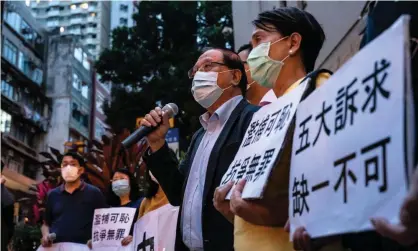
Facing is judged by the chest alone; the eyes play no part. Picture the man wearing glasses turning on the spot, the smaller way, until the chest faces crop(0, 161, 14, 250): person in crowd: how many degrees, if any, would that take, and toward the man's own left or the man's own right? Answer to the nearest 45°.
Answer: approximately 90° to the man's own right

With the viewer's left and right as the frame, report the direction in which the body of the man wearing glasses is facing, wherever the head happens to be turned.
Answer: facing the viewer and to the left of the viewer

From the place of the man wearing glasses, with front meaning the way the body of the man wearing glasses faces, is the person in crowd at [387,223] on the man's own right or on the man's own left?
on the man's own left

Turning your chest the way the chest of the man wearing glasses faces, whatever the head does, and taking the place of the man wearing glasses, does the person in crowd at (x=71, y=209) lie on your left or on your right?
on your right

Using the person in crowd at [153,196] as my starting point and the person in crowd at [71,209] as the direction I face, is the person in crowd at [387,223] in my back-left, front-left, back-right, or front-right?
back-left

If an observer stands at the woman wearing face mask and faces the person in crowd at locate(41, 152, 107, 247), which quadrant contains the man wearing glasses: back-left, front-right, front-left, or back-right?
front-left

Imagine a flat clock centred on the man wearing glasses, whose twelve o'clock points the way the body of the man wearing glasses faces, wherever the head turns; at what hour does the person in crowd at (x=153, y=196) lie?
The person in crowd is roughly at 4 o'clock from the man wearing glasses.

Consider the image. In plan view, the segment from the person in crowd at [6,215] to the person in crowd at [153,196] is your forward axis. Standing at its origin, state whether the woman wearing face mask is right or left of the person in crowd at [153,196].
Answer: left
